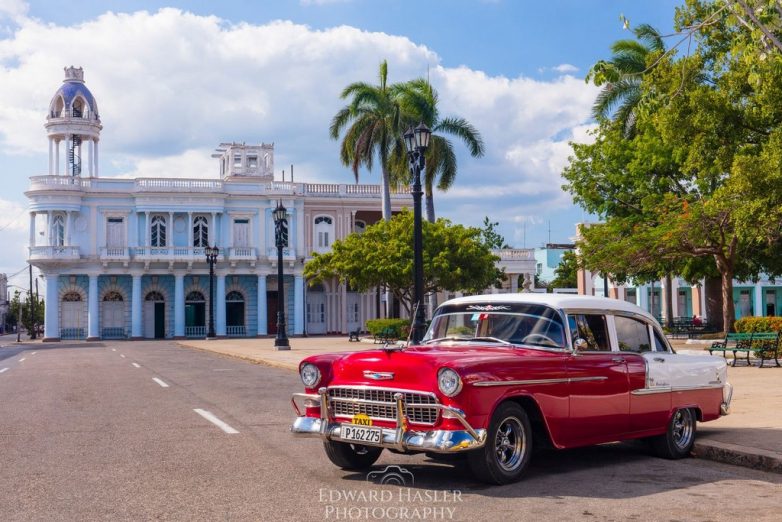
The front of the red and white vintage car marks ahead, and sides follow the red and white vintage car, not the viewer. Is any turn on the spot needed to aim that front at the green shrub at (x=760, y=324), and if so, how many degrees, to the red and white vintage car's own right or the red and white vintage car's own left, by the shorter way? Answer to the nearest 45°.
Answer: approximately 135° to the red and white vintage car's own right

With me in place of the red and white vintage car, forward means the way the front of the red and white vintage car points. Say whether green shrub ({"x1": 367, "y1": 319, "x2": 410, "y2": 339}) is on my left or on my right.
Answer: on my right

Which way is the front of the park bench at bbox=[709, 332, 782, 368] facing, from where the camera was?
facing the viewer and to the left of the viewer

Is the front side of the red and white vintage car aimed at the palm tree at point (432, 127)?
no

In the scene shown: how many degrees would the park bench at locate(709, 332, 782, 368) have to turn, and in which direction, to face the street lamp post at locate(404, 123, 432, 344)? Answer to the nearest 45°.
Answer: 0° — it already faces it

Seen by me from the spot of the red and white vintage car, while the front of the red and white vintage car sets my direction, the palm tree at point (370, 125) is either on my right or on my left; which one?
on my right

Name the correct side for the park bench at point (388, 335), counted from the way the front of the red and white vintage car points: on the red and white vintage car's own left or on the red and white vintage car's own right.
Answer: on the red and white vintage car's own right

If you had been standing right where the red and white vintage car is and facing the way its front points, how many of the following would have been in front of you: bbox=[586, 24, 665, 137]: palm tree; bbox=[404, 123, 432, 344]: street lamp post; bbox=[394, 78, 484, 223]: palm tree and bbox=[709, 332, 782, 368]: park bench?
0

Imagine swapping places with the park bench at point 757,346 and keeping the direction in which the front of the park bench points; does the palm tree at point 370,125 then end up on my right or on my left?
on my right

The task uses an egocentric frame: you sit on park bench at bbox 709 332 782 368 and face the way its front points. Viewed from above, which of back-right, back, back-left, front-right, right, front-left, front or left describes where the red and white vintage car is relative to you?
front-left

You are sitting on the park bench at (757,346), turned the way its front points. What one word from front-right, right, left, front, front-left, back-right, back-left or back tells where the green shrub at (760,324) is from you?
back-right

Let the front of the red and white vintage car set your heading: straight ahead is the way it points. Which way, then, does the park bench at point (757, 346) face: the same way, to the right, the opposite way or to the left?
the same way

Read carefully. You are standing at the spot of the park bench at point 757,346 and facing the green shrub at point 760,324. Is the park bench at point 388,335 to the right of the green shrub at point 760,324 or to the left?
left

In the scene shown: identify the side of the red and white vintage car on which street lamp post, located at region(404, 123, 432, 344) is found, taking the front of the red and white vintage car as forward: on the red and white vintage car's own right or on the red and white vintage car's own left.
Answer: on the red and white vintage car's own right

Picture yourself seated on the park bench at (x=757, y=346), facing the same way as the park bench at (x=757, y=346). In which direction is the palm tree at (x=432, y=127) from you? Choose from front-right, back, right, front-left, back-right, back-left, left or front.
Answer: right

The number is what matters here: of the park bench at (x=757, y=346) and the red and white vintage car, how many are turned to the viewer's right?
0
